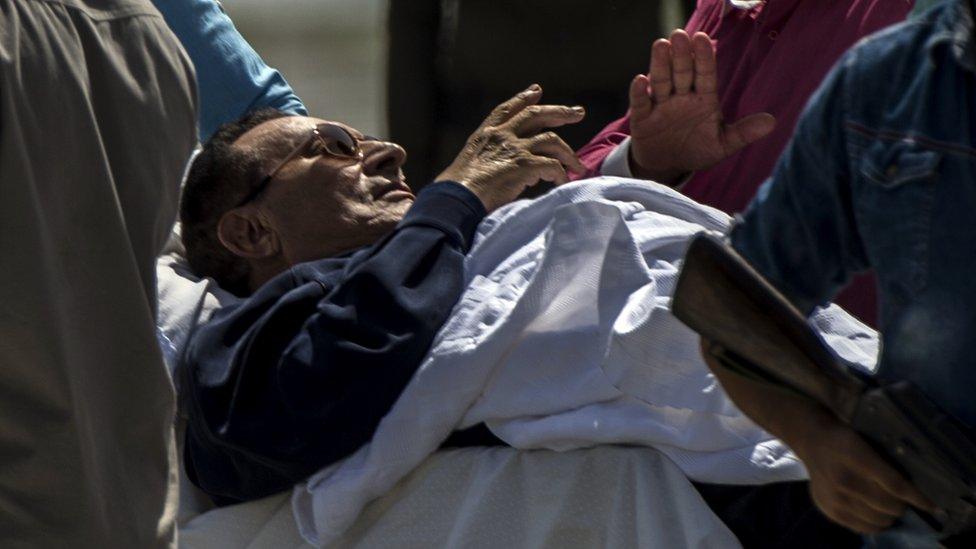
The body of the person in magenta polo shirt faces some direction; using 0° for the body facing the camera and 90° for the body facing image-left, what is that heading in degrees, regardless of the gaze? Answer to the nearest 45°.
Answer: approximately 45°

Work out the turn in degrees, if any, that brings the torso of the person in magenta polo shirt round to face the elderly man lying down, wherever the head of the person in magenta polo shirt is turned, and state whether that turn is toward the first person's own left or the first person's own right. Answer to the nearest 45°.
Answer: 0° — they already face them
